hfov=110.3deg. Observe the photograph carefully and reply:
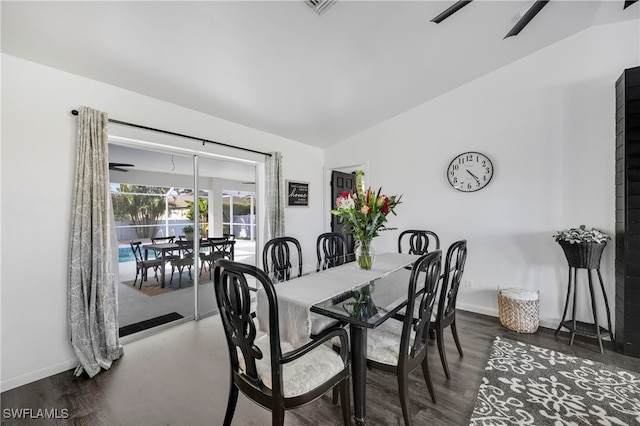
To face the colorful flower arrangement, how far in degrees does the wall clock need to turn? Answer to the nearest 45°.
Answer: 0° — it already faces it

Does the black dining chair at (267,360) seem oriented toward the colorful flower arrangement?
yes

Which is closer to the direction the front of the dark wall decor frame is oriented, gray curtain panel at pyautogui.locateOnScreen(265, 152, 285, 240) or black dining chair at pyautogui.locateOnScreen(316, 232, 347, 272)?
the black dining chair

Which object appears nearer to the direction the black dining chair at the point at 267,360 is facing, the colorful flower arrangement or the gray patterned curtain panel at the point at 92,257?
the colorful flower arrangement

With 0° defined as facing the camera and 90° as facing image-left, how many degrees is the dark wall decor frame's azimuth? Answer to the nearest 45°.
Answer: approximately 315°

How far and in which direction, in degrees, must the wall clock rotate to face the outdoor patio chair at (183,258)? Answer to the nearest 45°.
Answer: approximately 45° to its right

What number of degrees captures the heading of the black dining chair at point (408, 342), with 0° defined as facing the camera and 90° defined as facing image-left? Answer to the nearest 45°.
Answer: approximately 135°

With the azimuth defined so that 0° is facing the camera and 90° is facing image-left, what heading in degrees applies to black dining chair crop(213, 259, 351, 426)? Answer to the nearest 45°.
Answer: approximately 225°

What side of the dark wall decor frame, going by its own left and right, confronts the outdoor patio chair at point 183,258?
right
